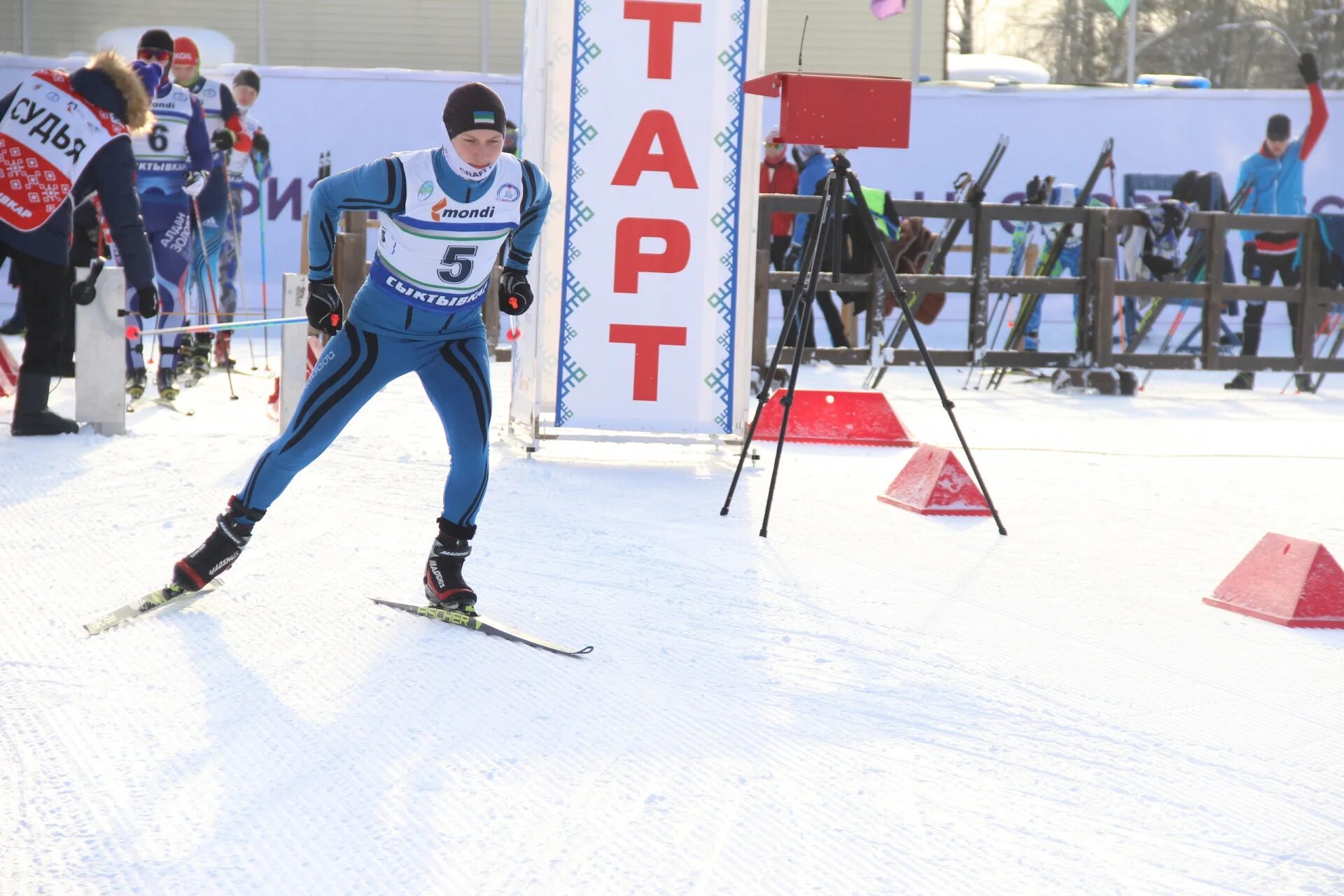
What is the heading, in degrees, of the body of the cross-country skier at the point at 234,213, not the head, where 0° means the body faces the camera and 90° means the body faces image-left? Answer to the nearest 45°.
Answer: approximately 0°

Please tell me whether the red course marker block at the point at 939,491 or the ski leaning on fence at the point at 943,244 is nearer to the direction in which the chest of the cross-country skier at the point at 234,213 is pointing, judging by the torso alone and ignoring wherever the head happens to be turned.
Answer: the red course marker block

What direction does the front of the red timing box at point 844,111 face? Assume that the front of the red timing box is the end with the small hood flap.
to the viewer's left

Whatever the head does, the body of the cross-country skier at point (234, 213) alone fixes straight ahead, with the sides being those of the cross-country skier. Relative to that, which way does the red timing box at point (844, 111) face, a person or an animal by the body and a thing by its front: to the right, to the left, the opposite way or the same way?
to the right

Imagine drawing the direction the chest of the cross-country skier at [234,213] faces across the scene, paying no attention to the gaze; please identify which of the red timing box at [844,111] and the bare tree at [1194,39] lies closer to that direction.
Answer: the red timing box

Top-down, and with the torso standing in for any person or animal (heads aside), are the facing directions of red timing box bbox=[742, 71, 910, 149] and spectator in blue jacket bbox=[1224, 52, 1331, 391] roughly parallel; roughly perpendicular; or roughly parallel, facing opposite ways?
roughly perpendicular

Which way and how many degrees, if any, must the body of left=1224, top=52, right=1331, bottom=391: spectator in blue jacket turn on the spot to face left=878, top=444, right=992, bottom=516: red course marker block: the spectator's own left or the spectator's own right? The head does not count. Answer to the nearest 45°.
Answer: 0° — they already face it

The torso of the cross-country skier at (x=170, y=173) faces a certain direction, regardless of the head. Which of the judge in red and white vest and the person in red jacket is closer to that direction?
the judge in red and white vest
